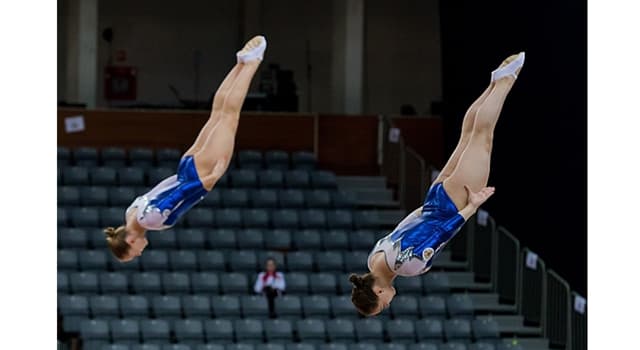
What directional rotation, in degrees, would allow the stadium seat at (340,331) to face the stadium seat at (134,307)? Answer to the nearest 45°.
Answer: approximately 90° to its right

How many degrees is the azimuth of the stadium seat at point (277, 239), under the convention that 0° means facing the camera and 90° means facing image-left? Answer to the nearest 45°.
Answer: approximately 0°

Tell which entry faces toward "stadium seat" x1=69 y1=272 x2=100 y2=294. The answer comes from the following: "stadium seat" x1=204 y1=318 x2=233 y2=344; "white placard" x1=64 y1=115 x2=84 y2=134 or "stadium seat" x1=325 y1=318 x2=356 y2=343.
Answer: the white placard

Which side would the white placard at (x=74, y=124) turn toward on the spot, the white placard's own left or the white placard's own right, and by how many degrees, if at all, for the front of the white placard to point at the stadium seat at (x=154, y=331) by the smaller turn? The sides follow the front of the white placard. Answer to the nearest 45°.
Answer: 0° — it already faces it

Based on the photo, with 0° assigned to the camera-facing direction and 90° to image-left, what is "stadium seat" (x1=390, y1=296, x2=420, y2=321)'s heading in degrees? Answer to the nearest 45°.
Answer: approximately 0°
